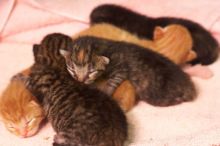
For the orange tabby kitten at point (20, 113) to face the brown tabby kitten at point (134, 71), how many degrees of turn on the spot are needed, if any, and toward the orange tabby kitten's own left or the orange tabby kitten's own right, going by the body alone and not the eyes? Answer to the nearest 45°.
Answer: approximately 90° to the orange tabby kitten's own left

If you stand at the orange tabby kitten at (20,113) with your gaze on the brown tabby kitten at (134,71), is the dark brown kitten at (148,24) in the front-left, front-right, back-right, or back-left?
front-left

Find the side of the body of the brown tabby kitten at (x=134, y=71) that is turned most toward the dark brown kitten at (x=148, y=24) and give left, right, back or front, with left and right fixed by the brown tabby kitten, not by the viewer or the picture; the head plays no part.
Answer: right

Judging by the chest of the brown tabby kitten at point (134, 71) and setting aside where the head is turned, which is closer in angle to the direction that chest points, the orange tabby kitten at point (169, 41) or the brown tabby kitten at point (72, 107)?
the brown tabby kitten

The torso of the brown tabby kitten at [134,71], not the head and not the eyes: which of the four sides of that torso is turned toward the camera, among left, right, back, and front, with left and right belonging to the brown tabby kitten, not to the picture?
left

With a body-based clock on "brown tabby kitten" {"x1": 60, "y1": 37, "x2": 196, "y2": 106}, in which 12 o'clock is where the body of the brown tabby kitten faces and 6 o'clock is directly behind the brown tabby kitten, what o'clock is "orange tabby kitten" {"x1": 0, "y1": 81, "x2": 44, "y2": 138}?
The orange tabby kitten is roughly at 11 o'clock from the brown tabby kitten.

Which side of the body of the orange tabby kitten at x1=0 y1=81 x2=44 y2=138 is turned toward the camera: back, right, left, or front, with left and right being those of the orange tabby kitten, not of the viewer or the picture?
front

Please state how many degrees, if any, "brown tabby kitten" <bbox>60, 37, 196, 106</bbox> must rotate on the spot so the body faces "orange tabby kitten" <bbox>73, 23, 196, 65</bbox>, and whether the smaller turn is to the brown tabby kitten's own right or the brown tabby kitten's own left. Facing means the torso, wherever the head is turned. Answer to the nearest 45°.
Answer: approximately 135° to the brown tabby kitten's own right
